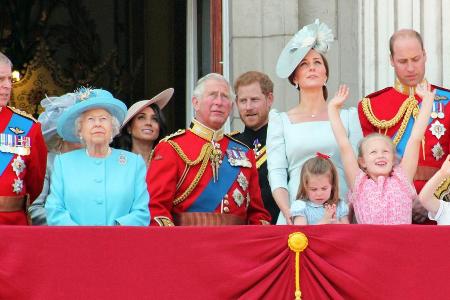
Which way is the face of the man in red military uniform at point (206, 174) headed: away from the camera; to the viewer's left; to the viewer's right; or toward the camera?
toward the camera

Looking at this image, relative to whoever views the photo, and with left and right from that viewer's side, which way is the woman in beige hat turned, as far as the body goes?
facing the viewer and to the right of the viewer

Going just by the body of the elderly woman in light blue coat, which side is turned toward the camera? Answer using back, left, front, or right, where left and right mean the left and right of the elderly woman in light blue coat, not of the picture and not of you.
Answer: front

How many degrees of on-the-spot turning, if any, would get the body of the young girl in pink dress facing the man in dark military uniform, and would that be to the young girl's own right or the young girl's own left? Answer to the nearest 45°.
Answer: approximately 135° to the young girl's own right

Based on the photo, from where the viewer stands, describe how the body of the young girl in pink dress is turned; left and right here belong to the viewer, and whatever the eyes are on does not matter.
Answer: facing the viewer

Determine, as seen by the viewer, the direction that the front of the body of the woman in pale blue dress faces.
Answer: toward the camera

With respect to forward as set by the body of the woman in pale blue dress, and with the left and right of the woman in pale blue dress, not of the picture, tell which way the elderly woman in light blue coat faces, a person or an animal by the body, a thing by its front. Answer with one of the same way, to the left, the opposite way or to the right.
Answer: the same way

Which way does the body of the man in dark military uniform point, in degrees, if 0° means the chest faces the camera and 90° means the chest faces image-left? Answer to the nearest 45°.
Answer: approximately 45°

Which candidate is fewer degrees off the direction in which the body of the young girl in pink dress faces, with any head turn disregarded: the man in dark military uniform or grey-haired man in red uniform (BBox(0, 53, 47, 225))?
the grey-haired man in red uniform

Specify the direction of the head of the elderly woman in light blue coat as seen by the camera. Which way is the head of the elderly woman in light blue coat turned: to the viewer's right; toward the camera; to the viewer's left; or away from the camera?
toward the camera

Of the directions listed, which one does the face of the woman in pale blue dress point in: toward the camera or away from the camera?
toward the camera
